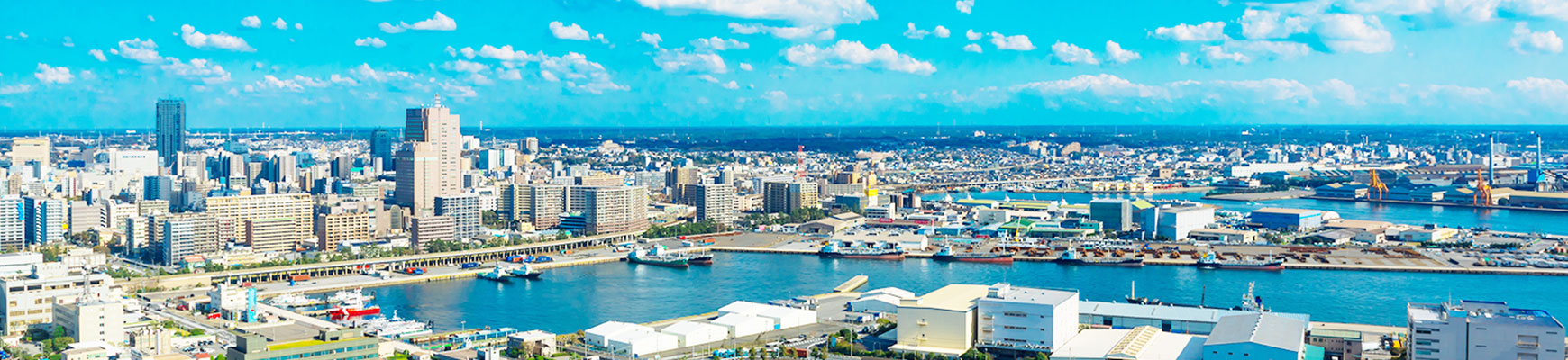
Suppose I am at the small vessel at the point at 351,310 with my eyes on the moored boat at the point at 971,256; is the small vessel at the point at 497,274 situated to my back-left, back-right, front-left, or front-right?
front-left

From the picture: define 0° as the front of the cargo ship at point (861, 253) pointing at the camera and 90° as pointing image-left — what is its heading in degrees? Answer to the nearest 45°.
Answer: approximately 270°

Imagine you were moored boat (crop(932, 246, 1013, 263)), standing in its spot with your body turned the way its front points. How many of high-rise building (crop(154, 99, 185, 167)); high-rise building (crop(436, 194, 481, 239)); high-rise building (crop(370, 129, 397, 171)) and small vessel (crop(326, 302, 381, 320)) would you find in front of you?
0

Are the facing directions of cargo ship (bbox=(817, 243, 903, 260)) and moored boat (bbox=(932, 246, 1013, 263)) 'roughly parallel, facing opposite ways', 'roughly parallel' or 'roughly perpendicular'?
roughly parallel

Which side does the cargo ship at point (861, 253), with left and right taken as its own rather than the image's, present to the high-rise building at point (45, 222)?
back

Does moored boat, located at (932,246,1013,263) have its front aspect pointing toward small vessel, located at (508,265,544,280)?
no

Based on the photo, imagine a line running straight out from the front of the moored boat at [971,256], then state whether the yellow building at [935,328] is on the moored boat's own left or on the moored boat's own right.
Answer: on the moored boat's own right

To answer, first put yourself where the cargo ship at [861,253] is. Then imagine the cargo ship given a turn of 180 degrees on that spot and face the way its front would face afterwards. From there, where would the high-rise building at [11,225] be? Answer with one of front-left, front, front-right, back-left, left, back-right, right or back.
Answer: front

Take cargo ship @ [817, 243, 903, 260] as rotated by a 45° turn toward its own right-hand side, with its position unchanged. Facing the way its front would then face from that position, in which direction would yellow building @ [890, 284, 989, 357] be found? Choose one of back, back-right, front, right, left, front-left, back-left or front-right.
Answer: front-right

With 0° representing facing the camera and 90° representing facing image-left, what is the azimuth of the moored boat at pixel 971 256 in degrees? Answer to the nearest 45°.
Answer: approximately 270°

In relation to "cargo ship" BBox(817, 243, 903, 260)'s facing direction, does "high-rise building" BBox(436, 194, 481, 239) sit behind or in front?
behind

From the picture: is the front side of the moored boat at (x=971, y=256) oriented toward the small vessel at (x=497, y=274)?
no

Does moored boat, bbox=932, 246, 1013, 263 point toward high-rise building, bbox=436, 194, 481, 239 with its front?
no

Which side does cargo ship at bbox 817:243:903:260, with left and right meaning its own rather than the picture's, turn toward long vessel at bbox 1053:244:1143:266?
front

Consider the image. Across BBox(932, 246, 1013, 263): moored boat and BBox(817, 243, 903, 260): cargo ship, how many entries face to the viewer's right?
2

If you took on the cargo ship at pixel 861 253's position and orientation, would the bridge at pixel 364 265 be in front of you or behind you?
behind
